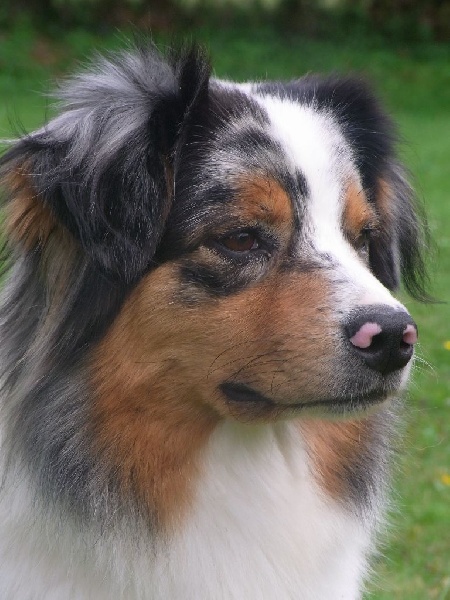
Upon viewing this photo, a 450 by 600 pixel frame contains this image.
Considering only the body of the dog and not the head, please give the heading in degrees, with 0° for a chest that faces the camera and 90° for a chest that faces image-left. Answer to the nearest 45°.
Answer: approximately 315°

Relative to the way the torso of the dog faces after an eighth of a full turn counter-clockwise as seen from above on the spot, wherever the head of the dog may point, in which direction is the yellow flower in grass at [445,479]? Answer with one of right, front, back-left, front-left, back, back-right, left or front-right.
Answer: front-left
